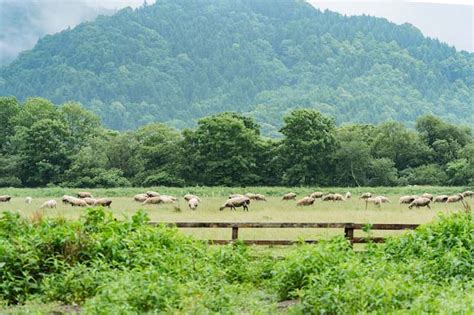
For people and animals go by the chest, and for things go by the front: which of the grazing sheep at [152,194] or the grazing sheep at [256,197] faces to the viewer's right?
the grazing sheep at [256,197]

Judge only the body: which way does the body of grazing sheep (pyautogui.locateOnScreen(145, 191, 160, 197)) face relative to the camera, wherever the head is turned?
to the viewer's left

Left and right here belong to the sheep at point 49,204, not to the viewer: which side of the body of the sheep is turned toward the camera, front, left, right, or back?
left

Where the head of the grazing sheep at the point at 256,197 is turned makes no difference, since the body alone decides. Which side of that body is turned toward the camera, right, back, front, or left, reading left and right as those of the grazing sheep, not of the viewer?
right

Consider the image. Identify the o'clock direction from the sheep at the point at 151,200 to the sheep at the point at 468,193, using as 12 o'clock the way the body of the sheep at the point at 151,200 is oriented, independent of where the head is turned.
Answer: the sheep at the point at 468,193 is roughly at 6 o'clock from the sheep at the point at 151,200.

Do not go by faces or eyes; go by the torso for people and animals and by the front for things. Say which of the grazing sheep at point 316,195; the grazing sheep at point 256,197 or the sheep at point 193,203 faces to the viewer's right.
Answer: the grazing sheep at point 256,197

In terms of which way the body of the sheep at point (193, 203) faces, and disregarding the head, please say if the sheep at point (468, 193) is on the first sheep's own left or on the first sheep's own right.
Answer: on the first sheep's own left

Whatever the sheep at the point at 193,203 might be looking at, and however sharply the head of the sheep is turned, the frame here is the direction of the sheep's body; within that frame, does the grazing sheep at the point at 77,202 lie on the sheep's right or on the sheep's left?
on the sheep's right
